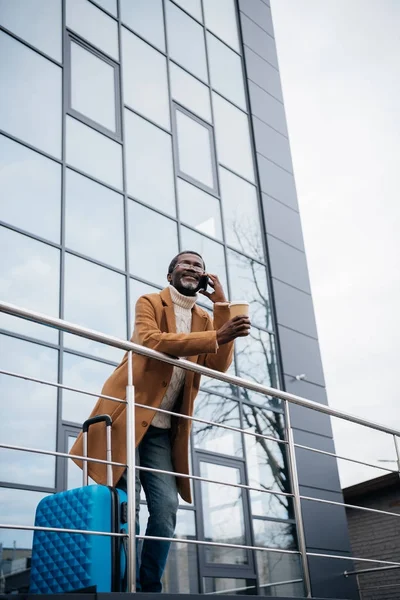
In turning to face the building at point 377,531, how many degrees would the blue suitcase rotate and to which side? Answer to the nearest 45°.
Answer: approximately 180°

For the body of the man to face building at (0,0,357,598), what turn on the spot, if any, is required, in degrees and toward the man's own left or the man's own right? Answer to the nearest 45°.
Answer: approximately 135° to the man's own left

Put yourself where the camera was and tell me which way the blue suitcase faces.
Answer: facing the viewer and to the left of the viewer

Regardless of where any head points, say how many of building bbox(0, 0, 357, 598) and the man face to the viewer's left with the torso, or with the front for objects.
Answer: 0

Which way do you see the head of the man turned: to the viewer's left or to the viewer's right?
to the viewer's right

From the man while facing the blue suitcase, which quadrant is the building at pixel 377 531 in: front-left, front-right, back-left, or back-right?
back-right

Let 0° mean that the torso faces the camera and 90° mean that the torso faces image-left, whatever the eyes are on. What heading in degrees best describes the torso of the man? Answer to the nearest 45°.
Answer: approximately 315°
